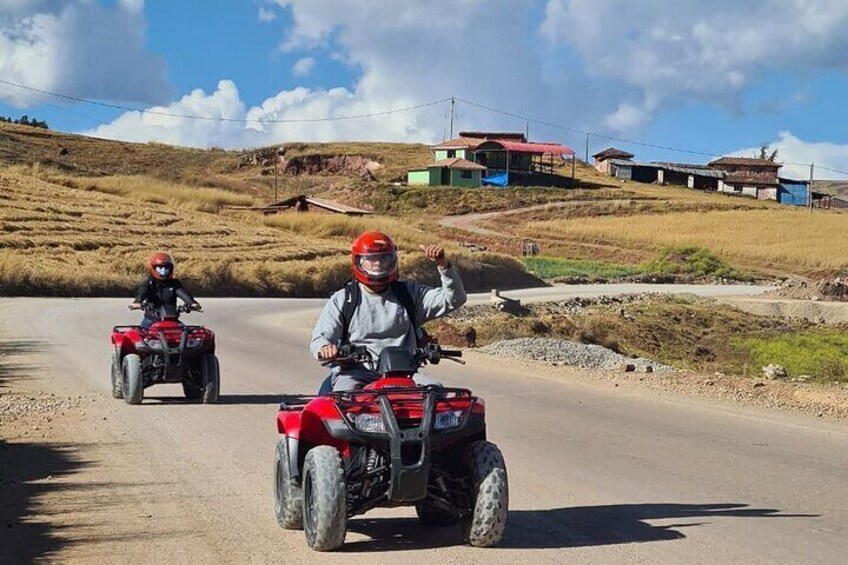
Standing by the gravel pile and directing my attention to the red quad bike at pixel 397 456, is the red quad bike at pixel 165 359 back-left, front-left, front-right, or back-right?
front-right

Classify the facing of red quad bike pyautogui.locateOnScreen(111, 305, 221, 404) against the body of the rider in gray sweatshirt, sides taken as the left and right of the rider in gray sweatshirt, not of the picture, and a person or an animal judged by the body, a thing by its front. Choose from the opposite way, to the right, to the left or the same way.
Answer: the same way

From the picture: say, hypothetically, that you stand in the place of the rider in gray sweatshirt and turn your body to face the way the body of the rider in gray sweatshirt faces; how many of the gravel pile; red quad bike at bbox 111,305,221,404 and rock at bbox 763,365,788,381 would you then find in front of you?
0

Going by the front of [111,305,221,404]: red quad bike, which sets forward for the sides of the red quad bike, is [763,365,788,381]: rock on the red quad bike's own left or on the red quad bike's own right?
on the red quad bike's own left

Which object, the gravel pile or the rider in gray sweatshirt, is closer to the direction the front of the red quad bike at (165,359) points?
the rider in gray sweatshirt

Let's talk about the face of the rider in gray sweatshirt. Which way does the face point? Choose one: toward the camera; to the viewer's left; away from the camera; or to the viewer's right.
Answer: toward the camera

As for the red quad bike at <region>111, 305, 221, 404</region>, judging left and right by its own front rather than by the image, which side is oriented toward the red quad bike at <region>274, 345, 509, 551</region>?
front

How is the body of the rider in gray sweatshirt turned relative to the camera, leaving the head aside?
toward the camera

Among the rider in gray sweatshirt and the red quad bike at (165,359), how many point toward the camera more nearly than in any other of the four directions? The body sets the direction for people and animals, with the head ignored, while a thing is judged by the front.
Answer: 2

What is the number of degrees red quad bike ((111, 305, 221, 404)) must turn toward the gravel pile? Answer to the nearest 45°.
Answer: approximately 135° to its left

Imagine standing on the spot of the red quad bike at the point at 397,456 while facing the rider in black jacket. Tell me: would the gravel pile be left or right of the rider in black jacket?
right
